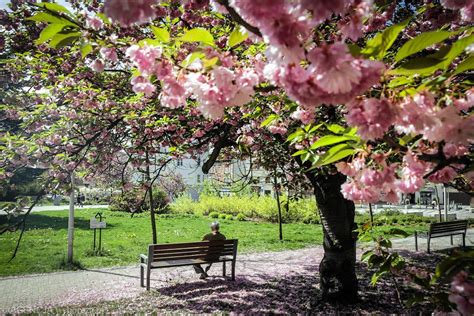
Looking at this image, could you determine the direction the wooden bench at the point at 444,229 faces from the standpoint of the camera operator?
facing away from the viewer and to the left of the viewer

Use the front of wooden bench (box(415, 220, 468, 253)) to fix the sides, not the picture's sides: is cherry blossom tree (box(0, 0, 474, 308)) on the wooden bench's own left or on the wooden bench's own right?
on the wooden bench's own left

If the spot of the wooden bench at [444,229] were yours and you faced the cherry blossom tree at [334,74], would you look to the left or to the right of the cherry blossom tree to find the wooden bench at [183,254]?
right

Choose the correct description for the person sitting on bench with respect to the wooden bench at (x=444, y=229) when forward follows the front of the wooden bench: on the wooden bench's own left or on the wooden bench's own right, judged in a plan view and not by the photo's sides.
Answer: on the wooden bench's own left

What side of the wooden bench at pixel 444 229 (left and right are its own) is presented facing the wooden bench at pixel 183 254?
left
